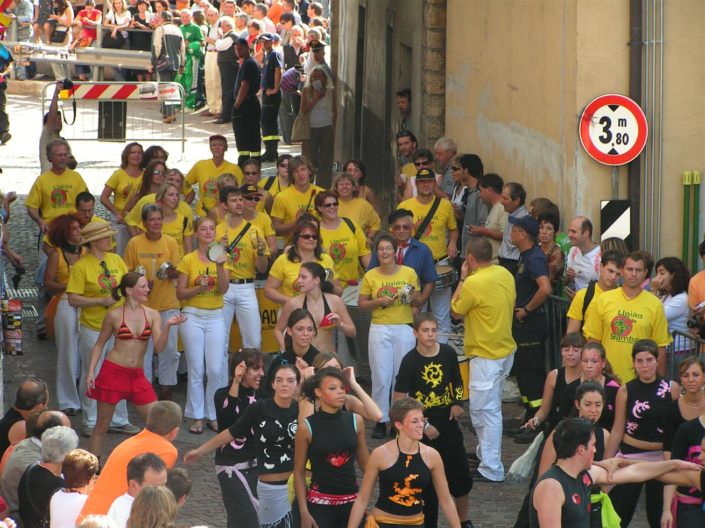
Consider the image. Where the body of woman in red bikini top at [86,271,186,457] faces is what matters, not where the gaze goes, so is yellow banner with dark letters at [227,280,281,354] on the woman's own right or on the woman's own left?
on the woman's own left

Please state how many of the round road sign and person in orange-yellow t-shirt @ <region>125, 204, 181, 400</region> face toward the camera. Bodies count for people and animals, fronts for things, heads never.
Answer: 2

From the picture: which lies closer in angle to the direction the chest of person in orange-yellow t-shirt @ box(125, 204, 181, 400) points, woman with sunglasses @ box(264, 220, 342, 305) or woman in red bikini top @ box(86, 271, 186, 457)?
the woman in red bikini top

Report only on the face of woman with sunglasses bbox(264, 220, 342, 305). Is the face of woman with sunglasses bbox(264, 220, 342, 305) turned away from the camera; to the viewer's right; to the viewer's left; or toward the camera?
toward the camera

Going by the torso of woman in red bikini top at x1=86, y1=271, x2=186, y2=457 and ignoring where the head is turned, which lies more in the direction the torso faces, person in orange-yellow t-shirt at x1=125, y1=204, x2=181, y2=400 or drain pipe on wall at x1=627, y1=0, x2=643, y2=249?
the drain pipe on wall

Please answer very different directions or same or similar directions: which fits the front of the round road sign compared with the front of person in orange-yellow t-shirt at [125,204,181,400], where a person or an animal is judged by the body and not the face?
same or similar directions

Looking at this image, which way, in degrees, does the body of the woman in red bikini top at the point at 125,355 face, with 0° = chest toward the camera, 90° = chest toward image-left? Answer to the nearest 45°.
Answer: approximately 315°

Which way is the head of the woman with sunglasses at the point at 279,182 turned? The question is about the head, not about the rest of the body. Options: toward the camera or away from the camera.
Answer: toward the camera

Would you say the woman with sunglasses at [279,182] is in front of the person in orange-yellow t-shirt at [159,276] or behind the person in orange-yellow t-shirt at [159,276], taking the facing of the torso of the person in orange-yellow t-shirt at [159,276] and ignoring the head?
behind

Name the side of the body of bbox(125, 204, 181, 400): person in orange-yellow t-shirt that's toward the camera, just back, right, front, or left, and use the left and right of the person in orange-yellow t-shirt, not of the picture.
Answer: front

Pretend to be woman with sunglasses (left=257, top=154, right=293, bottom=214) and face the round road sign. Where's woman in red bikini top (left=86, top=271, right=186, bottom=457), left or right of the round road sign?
right

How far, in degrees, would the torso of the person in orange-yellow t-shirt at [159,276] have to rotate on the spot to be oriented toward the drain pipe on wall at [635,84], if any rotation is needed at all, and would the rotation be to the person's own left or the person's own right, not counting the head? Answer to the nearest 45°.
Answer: approximately 90° to the person's own left
